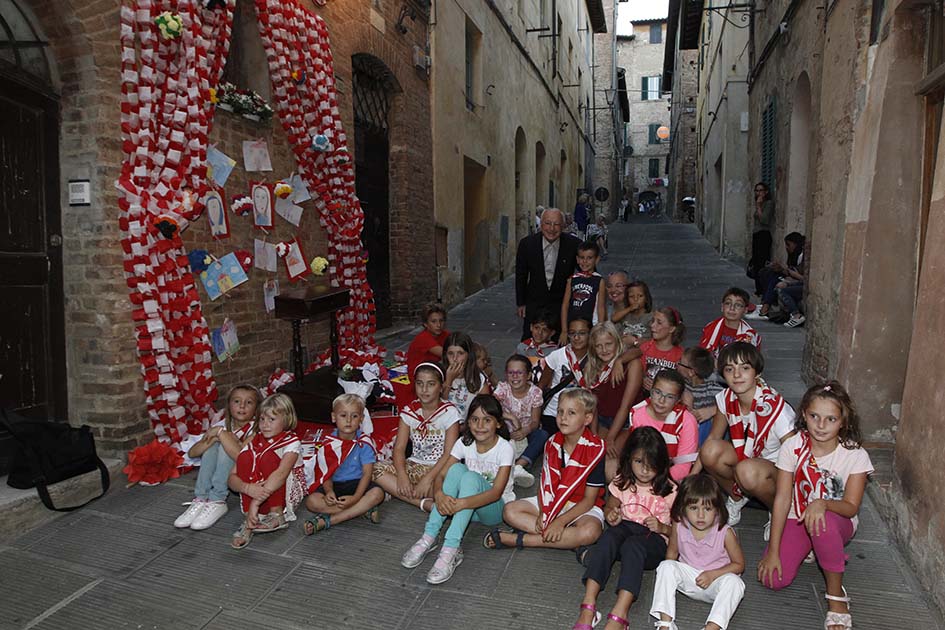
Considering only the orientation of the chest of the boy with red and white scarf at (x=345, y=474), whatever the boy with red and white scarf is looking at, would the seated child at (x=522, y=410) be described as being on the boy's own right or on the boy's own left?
on the boy's own left

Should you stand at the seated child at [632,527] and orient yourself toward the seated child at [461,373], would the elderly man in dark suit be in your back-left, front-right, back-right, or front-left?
front-right

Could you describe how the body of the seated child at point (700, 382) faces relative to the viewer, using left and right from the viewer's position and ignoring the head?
facing the viewer and to the left of the viewer

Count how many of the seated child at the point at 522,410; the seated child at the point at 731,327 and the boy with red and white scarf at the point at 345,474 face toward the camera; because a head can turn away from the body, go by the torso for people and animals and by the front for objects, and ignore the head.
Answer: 3

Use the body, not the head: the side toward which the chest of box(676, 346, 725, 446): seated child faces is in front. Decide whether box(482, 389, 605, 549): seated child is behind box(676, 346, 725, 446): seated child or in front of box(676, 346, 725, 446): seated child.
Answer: in front

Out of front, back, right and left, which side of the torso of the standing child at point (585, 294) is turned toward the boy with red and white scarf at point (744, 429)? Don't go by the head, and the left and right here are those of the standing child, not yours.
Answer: front

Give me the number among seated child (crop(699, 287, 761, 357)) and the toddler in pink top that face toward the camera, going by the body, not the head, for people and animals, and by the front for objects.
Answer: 2

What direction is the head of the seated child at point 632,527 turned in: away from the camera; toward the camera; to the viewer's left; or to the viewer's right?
toward the camera

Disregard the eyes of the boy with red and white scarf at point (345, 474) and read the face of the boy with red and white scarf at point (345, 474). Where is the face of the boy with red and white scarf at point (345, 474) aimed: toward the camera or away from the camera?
toward the camera

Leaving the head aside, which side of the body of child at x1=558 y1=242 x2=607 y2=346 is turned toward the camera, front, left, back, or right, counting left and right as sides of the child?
front

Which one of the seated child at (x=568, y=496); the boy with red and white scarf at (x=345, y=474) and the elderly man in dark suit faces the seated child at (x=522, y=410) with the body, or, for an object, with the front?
the elderly man in dark suit

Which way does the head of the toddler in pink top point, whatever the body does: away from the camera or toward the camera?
toward the camera

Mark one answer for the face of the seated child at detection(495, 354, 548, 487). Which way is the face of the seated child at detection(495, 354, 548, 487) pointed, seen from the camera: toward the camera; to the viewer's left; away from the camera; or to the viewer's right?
toward the camera

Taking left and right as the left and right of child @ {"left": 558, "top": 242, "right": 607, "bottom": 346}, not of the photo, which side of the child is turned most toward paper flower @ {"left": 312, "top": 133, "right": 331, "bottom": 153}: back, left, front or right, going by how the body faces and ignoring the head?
right

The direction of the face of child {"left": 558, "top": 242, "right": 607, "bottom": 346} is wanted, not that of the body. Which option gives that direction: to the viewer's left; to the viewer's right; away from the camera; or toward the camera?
toward the camera

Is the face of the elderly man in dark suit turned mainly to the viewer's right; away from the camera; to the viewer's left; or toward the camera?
toward the camera

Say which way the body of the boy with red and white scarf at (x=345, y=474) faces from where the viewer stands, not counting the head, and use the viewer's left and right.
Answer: facing the viewer
